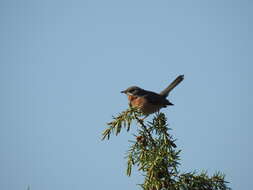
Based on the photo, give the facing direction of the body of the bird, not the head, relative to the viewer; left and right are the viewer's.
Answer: facing to the left of the viewer
